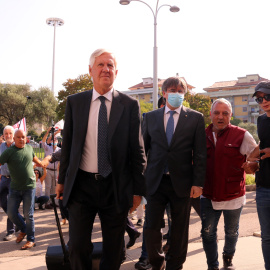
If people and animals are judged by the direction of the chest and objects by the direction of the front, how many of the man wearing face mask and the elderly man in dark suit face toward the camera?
2

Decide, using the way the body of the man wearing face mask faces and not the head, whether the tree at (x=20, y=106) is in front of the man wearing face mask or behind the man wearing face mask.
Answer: behind

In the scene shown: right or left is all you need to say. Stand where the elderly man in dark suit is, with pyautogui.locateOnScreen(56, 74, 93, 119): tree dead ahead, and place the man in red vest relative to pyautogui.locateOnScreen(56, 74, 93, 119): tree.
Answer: right

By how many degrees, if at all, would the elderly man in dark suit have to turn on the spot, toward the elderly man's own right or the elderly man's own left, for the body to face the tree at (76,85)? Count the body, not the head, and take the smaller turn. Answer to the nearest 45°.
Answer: approximately 180°

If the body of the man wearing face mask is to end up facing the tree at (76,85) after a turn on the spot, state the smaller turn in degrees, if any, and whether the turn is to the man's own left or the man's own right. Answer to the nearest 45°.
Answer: approximately 180°

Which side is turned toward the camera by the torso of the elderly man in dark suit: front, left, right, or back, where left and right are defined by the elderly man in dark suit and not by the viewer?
front

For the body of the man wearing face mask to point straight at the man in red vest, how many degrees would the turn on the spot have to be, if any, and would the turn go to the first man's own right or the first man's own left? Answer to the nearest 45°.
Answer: approximately 135° to the first man's own left

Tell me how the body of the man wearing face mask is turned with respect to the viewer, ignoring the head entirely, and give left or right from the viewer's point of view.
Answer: facing the viewer
